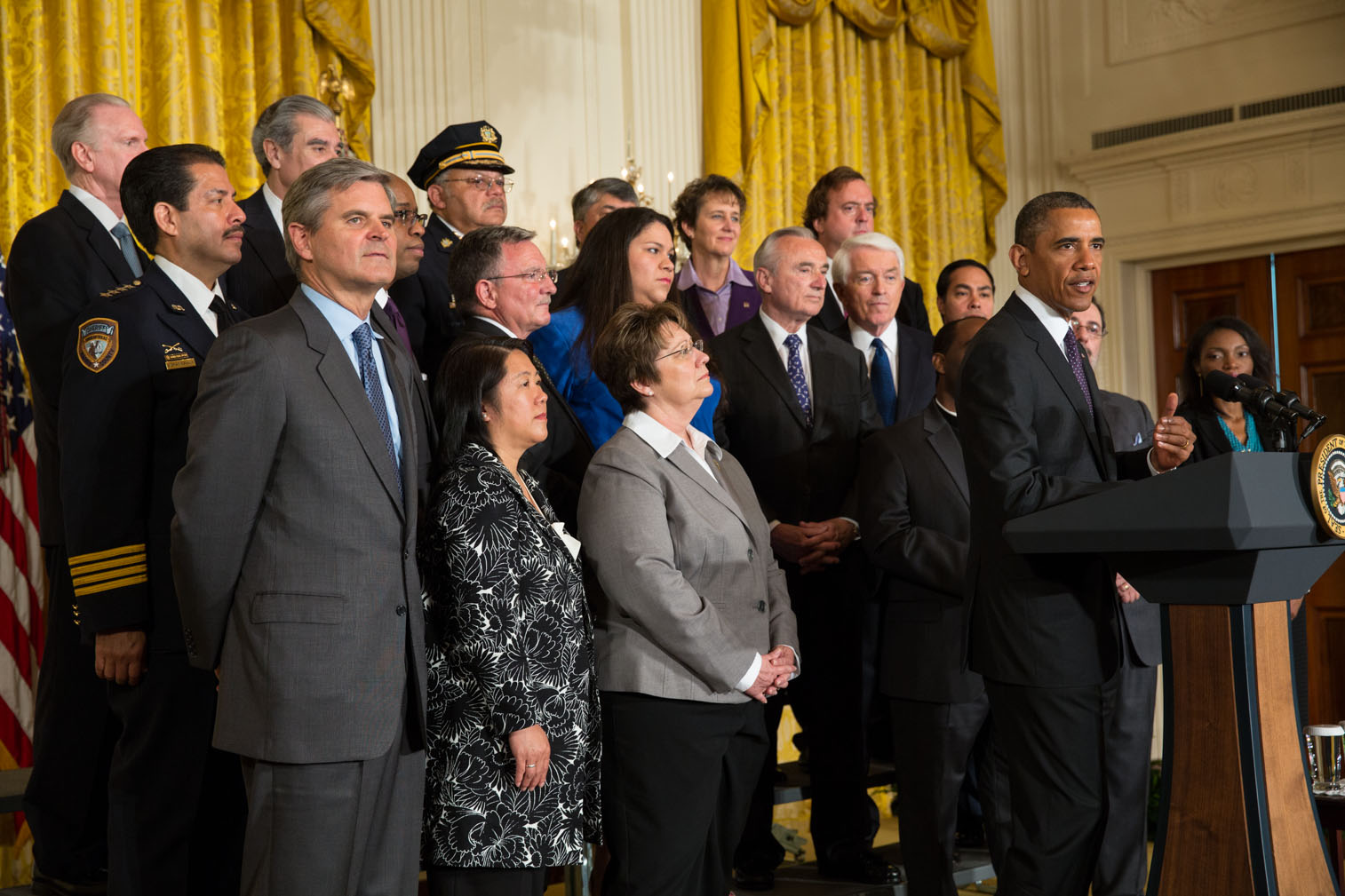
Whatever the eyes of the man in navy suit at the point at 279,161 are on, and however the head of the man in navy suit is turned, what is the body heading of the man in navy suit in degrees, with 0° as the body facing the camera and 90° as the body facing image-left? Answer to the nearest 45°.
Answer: approximately 315°

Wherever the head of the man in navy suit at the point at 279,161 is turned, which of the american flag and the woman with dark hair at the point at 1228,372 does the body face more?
the woman with dark hair

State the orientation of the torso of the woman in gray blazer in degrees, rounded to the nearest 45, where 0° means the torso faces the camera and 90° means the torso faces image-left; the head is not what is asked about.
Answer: approximately 315°

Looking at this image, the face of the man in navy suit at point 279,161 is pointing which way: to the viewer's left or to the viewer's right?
to the viewer's right

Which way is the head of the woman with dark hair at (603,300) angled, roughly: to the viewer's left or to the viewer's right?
to the viewer's right

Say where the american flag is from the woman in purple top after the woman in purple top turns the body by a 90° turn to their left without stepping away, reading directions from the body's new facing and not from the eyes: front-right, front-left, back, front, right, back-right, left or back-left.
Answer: back-left

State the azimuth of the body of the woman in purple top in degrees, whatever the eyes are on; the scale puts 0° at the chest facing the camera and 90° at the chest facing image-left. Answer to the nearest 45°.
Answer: approximately 315°

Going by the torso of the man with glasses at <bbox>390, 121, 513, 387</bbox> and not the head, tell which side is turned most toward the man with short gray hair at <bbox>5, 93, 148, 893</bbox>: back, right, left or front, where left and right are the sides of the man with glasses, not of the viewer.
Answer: right
